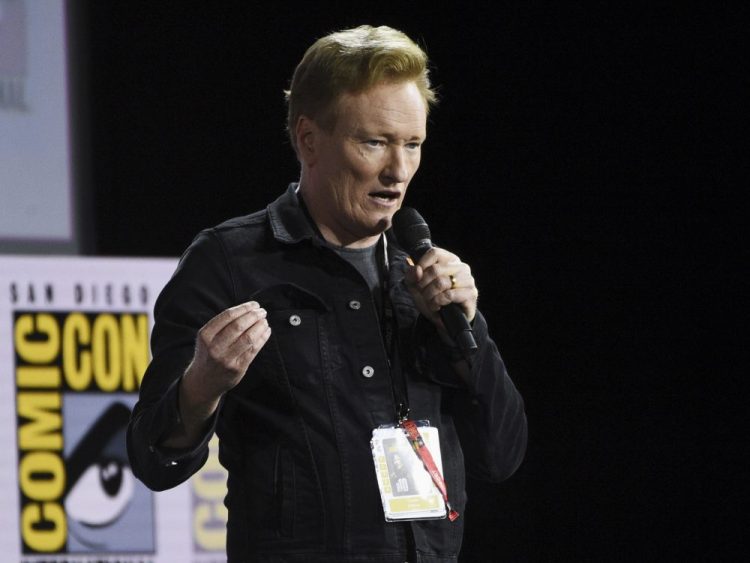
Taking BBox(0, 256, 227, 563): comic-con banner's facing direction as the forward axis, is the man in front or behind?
in front

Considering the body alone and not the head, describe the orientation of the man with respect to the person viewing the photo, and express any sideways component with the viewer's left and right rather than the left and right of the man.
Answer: facing the viewer and to the right of the viewer

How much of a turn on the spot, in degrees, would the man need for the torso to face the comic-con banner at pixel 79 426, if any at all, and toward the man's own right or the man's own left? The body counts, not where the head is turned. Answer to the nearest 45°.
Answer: approximately 180°

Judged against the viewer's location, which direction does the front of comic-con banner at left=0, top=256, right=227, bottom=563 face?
facing the viewer

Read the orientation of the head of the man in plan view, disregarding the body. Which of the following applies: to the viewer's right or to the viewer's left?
to the viewer's right

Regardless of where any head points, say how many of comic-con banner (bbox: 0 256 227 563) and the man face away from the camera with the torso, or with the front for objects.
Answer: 0
